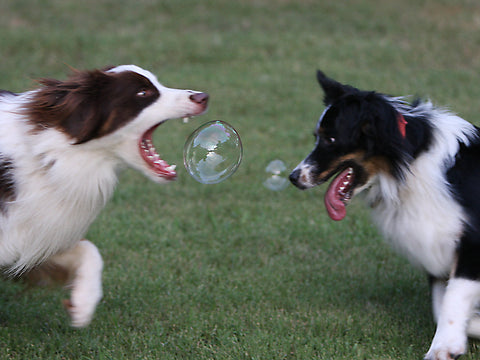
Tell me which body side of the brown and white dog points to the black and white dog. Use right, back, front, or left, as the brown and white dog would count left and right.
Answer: front

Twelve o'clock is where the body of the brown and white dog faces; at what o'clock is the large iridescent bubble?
The large iridescent bubble is roughly at 11 o'clock from the brown and white dog.

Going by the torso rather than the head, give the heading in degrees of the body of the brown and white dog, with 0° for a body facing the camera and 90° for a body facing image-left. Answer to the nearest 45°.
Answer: approximately 270°
